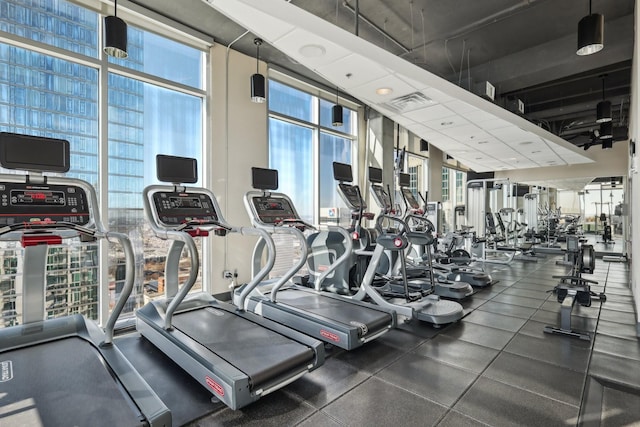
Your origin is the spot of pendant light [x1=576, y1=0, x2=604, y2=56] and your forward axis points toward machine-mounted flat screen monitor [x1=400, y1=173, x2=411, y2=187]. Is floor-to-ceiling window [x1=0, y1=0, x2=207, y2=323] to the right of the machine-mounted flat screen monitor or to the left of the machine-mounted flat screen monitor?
left

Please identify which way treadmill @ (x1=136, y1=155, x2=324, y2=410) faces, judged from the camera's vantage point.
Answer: facing away from the viewer and to the left of the viewer

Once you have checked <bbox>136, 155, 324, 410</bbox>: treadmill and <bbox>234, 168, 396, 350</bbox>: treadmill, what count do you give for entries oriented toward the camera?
0

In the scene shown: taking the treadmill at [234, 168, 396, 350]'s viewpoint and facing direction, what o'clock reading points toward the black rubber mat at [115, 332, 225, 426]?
The black rubber mat is roughly at 9 o'clock from the treadmill.

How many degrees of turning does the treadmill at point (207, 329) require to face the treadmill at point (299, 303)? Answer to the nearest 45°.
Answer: approximately 90° to its right

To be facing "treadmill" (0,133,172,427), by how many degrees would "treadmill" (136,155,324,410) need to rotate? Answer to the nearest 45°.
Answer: approximately 45° to its left

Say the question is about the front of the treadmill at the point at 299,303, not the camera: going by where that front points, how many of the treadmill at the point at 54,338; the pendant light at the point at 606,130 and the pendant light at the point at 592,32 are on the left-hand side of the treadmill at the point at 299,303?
1

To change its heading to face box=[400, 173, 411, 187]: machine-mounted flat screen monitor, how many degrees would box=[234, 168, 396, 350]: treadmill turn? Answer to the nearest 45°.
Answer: approximately 90° to its right

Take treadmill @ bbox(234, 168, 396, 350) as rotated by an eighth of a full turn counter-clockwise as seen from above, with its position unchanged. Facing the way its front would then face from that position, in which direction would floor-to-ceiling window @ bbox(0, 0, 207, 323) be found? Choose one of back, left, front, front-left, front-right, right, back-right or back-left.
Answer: front

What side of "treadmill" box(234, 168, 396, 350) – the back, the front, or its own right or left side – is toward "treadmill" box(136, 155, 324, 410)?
left

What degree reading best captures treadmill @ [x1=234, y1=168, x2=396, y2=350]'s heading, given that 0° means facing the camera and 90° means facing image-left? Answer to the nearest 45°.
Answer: approximately 135°

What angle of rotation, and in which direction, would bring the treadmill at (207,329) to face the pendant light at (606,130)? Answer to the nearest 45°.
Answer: approximately 135° to its right
